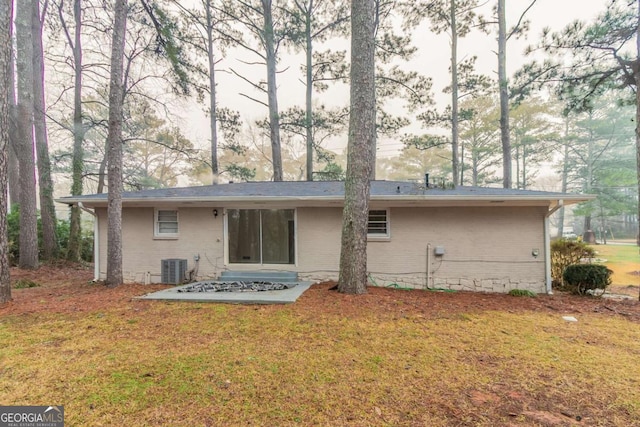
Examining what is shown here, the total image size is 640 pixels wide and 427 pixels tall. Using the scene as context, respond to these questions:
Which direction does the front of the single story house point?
away from the camera

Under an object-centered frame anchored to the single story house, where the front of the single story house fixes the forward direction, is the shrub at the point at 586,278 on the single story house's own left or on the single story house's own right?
on the single story house's own right

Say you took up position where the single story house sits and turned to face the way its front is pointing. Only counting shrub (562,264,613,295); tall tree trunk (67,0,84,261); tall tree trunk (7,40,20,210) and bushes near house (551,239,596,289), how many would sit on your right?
2

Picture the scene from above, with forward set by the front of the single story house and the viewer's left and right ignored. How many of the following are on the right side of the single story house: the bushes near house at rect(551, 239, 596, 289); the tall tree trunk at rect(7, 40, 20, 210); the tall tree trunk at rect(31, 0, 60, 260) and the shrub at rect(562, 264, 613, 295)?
2

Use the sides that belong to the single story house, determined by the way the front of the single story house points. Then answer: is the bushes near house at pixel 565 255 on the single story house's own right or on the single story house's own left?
on the single story house's own right

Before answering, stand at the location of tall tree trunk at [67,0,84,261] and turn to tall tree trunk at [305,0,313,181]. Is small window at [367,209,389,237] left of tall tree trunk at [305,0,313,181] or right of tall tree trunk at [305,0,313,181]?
right
